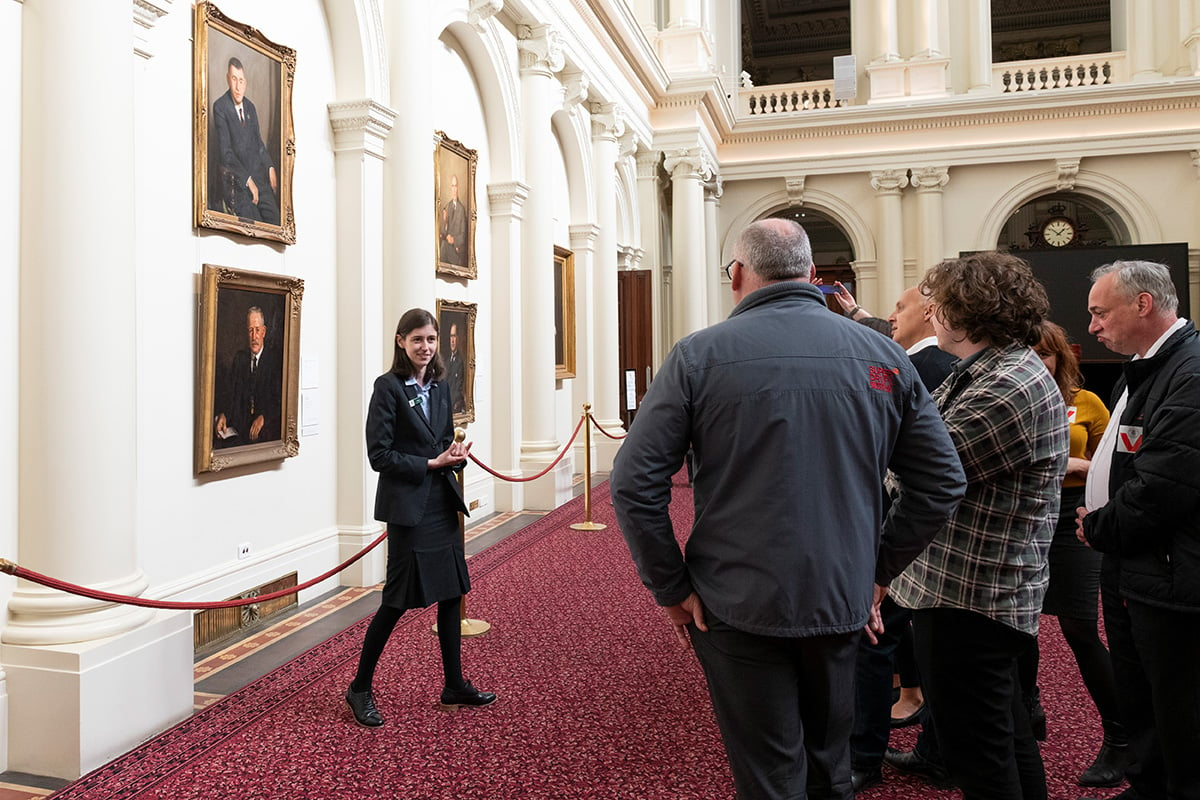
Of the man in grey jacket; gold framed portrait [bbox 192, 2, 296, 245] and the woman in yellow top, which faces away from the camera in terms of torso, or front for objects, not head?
the man in grey jacket

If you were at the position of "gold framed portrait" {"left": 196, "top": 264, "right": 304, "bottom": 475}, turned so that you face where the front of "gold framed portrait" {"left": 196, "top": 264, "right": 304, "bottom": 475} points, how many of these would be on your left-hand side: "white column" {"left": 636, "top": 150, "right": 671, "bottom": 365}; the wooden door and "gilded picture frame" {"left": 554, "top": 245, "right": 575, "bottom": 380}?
3

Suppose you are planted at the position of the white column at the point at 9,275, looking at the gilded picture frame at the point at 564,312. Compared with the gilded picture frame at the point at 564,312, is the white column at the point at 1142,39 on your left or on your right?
right

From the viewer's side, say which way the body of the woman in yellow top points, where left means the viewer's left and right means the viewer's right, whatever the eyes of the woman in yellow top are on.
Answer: facing to the left of the viewer

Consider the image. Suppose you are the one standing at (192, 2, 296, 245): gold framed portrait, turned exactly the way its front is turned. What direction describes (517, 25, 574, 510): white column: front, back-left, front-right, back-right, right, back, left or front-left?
left

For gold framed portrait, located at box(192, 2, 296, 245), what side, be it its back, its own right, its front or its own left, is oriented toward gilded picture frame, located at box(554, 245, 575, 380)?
left

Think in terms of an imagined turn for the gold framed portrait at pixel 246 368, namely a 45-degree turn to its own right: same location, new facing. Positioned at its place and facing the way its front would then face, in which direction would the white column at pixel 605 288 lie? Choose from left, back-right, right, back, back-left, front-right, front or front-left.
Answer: back-left

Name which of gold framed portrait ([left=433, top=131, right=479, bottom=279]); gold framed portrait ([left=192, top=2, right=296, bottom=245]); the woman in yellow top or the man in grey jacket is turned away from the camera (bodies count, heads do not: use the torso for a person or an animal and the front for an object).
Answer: the man in grey jacket

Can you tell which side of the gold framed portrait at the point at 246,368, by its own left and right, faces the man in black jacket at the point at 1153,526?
front

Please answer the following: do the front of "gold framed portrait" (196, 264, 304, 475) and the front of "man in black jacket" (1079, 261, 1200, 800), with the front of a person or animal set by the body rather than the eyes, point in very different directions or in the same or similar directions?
very different directions

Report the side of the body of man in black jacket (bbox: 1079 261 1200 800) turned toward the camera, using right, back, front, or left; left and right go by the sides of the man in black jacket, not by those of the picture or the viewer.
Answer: left

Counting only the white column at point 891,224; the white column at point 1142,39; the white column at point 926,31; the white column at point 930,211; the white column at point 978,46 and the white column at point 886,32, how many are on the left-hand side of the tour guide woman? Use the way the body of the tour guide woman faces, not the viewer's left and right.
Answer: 6

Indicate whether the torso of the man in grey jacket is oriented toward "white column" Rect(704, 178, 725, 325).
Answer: yes

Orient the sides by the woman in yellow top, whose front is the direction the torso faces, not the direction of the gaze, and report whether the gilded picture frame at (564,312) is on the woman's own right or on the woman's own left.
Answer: on the woman's own right

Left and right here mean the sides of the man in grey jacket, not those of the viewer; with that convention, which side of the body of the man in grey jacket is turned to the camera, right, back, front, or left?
back

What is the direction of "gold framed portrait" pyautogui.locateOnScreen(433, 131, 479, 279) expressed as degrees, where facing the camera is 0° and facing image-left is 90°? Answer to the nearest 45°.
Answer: approximately 315°

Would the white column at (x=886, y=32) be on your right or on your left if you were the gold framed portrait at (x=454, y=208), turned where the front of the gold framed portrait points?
on your left

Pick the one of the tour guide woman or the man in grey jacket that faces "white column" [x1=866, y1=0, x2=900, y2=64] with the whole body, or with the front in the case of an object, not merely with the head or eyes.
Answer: the man in grey jacket

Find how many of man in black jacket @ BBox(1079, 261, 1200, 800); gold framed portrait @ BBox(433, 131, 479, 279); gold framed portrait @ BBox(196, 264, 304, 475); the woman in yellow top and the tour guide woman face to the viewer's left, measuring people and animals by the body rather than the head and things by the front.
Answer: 2

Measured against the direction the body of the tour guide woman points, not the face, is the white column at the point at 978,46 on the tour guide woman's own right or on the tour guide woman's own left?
on the tour guide woman's own left
